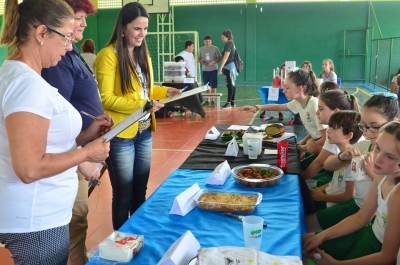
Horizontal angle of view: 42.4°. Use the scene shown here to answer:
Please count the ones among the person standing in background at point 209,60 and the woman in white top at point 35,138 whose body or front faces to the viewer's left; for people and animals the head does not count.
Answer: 0

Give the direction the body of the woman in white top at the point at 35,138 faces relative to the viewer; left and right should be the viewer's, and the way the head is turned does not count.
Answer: facing to the right of the viewer

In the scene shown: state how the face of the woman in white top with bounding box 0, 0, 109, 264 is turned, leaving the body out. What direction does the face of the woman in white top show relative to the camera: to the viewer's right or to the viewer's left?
to the viewer's right

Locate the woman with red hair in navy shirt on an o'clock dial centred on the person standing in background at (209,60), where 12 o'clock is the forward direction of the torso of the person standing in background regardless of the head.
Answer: The woman with red hair in navy shirt is roughly at 12 o'clock from the person standing in background.

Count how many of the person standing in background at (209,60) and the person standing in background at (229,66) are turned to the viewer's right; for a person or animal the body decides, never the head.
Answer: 0

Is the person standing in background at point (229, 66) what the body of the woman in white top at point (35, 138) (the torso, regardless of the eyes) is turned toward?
no

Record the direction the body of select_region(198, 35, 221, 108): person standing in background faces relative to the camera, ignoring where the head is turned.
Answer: toward the camera

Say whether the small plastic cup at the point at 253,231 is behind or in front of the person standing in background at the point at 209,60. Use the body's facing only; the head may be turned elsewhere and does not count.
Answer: in front

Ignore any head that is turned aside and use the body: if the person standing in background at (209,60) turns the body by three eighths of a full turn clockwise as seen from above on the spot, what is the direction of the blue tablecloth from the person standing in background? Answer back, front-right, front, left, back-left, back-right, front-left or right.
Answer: back-left

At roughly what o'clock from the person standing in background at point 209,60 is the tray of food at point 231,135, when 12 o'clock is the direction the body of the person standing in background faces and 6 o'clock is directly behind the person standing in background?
The tray of food is roughly at 12 o'clock from the person standing in background.

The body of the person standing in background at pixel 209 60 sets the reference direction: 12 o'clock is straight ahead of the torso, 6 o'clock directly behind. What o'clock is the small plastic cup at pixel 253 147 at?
The small plastic cup is roughly at 12 o'clock from the person standing in background.

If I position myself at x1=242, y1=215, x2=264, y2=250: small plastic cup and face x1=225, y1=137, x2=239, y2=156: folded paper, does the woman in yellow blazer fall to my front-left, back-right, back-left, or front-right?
front-left

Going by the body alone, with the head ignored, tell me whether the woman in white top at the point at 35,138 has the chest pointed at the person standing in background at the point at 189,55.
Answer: no

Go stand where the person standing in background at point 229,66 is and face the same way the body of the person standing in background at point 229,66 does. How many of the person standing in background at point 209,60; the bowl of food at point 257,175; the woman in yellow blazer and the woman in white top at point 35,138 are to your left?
3

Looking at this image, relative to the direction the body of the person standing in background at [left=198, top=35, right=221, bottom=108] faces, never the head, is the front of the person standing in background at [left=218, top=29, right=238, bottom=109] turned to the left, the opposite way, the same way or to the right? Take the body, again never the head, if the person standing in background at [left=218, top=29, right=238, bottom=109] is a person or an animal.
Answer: to the right

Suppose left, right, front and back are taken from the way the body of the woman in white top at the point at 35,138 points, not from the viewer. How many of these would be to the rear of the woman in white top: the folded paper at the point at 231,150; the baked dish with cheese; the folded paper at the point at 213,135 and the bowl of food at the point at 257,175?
0

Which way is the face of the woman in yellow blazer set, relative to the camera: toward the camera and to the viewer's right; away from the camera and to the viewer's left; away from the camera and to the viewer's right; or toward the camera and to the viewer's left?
toward the camera and to the viewer's right

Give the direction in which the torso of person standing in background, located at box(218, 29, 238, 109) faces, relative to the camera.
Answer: to the viewer's left

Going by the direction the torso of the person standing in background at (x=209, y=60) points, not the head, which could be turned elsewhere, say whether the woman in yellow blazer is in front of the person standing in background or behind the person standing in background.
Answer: in front
